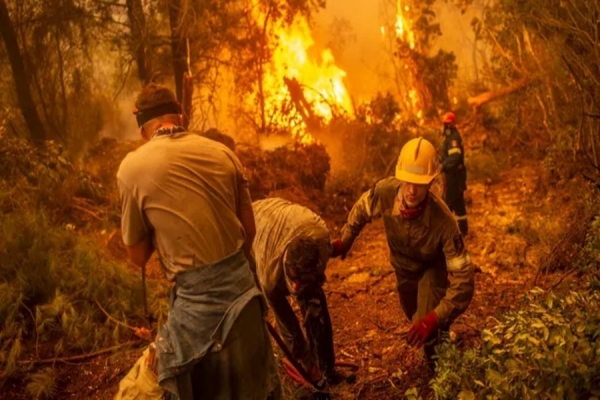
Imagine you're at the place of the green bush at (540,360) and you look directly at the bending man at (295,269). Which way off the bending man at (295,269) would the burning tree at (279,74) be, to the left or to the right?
right

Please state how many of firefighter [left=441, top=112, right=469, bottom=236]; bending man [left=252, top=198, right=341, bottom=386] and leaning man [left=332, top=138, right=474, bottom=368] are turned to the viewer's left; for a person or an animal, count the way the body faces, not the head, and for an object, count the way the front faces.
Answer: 1

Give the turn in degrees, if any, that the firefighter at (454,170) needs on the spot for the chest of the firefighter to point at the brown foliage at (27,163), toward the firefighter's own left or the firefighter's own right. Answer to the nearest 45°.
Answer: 0° — they already face it

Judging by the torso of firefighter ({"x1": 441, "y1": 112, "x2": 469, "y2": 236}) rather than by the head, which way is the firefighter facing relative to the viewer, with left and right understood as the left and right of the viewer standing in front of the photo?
facing to the left of the viewer

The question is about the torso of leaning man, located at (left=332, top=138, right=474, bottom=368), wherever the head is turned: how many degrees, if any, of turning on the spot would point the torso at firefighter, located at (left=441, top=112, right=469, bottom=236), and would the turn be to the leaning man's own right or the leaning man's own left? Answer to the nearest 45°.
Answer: approximately 180°

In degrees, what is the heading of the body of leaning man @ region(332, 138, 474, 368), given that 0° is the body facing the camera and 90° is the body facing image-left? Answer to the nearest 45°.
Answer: approximately 0°

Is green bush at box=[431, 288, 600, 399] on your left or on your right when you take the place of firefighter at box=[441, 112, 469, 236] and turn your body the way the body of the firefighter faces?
on your left

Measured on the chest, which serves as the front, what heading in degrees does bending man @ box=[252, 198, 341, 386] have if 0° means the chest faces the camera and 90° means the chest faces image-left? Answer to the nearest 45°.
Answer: approximately 315°

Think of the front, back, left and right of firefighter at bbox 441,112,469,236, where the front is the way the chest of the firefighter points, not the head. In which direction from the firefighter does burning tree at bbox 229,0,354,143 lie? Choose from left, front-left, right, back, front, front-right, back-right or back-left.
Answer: front-right

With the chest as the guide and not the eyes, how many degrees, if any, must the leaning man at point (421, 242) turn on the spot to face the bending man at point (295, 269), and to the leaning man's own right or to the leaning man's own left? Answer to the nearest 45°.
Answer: approximately 90° to the leaning man's own right
